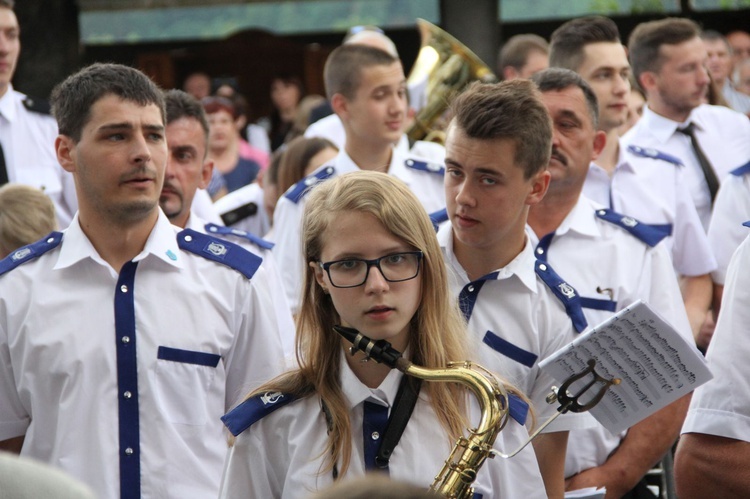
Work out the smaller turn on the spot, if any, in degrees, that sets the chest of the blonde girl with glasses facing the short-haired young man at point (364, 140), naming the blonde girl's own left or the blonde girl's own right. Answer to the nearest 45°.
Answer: approximately 180°

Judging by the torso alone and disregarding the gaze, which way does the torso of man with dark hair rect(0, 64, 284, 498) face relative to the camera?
toward the camera

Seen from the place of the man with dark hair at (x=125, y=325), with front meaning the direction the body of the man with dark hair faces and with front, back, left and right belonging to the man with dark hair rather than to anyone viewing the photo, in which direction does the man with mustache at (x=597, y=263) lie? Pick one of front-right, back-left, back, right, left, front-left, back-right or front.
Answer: left

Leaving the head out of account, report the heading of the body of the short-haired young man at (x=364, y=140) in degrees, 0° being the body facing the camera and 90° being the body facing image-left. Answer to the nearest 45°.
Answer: approximately 315°

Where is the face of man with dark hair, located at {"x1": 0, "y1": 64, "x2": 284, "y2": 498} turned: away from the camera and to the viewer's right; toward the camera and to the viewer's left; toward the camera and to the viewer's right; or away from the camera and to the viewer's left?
toward the camera and to the viewer's right

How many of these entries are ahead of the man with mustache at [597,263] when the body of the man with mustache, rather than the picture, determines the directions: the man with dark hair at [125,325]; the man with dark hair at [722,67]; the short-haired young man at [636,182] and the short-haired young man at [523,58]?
1

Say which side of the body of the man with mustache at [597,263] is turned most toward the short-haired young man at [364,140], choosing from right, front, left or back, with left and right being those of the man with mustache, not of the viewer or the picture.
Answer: right

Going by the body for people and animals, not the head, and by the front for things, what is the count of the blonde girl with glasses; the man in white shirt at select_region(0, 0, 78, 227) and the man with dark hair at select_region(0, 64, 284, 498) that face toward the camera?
3

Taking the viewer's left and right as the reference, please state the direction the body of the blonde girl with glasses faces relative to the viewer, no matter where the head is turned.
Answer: facing the viewer

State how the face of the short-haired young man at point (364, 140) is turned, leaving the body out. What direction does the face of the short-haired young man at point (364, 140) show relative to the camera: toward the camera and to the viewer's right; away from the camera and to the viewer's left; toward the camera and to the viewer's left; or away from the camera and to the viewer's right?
toward the camera and to the viewer's right

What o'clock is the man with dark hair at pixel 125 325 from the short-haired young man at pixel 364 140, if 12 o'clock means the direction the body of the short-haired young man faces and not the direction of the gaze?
The man with dark hair is roughly at 2 o'clock from the short-haired young man.

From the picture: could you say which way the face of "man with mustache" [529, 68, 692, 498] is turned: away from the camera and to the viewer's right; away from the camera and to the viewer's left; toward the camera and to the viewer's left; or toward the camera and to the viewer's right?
toward the camera and to the viewer's left

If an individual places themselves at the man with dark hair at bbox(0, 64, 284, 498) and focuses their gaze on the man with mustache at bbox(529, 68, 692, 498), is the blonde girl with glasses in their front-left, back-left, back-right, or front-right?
front-right

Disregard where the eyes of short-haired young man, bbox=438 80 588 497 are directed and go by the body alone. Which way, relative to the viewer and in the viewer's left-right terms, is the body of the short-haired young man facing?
facing the viewer and to the left of the viewer

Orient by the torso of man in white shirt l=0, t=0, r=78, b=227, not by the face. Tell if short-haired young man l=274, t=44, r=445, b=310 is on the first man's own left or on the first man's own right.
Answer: on the first man's own left

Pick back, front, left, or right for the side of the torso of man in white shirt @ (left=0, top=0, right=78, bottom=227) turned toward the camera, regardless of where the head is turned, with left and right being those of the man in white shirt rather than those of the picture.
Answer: front
